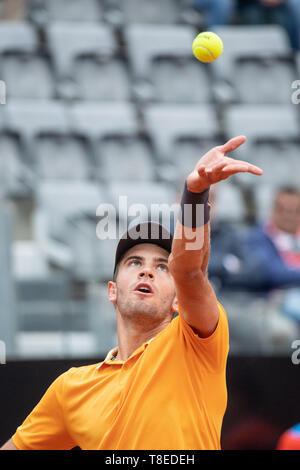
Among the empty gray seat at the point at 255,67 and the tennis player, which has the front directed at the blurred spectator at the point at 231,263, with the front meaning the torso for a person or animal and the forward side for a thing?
the empty gray seat

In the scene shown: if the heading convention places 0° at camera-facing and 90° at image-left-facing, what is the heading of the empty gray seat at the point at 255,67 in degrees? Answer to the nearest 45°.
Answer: approximately 0°

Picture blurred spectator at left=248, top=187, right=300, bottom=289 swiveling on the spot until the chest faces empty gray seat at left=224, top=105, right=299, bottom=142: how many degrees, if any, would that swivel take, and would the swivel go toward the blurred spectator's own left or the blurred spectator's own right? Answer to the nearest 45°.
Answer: approximately 180°

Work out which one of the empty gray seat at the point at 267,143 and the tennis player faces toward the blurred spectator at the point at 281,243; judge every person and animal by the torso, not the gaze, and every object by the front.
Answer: the empty gray seat
